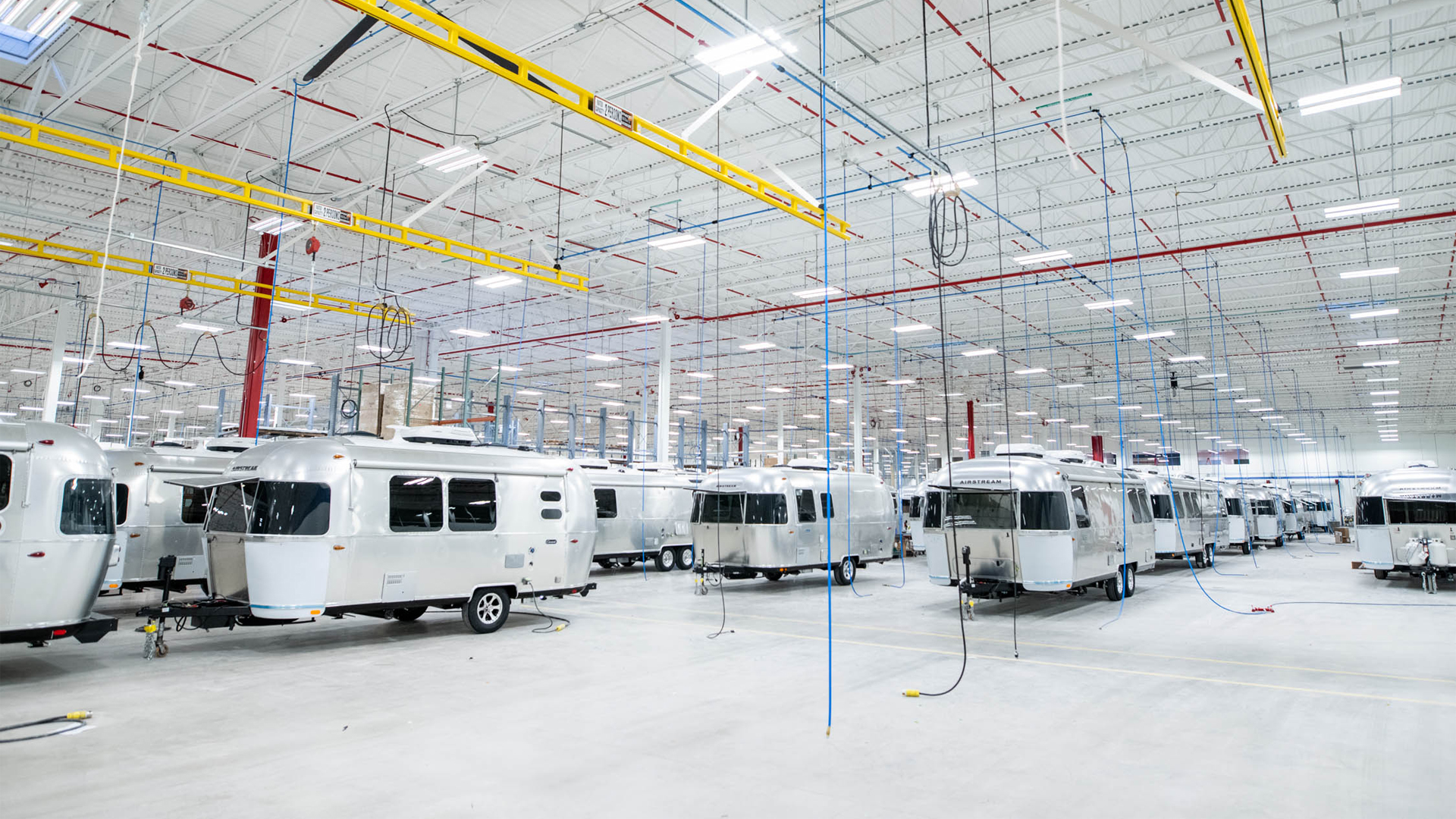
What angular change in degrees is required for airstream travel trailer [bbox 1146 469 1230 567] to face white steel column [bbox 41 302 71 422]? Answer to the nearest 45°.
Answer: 0° — it already faces it

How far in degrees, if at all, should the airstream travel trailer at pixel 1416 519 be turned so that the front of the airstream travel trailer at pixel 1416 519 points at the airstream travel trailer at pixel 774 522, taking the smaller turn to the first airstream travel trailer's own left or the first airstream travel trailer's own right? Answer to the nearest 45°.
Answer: approximately 45° to the first airstream travel trailer's own right

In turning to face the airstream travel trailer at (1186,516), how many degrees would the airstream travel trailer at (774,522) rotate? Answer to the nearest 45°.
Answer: approximately 180°

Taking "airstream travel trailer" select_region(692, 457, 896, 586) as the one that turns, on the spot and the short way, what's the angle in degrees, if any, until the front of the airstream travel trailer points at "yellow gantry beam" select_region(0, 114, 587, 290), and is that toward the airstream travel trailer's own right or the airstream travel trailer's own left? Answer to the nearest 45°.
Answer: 0° — it already faces it

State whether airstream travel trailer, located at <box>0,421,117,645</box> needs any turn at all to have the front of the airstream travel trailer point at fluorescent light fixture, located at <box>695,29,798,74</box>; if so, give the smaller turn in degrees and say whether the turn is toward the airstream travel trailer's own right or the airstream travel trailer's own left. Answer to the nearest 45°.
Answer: approximately 135° to the airstream travel trailer's own left

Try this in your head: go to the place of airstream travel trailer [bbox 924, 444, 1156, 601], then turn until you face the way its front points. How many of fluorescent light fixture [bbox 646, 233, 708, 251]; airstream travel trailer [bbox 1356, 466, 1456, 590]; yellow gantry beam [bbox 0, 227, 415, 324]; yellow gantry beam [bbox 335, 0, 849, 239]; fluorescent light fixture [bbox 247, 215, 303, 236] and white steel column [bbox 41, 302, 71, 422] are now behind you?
1

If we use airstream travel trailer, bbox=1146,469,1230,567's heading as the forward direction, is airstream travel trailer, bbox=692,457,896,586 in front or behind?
in front

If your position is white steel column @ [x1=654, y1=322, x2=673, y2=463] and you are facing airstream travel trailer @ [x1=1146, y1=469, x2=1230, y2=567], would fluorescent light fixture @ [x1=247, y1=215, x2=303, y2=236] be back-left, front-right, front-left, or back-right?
back-right

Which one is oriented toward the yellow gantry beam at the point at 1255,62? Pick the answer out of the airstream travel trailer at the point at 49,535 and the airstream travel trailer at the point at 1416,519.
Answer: the airstream travel trailer at the point at 1416,519

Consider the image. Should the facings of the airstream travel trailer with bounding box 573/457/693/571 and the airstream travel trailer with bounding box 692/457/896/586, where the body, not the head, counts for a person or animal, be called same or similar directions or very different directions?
same or similar directions

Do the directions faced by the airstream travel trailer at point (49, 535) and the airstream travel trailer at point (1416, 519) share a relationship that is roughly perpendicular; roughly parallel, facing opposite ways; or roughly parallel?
roughly parallel

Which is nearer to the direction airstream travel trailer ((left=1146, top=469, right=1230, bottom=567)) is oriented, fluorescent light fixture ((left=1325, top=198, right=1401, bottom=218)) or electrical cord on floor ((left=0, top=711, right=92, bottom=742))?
the electrical cord on floor

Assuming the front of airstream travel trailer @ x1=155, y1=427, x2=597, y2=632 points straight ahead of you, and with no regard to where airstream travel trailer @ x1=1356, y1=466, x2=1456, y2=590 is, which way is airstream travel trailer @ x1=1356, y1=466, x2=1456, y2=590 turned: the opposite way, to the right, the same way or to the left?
the same way

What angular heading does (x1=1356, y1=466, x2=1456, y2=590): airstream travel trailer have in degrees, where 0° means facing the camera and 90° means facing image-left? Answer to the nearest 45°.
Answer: approximately 0°
